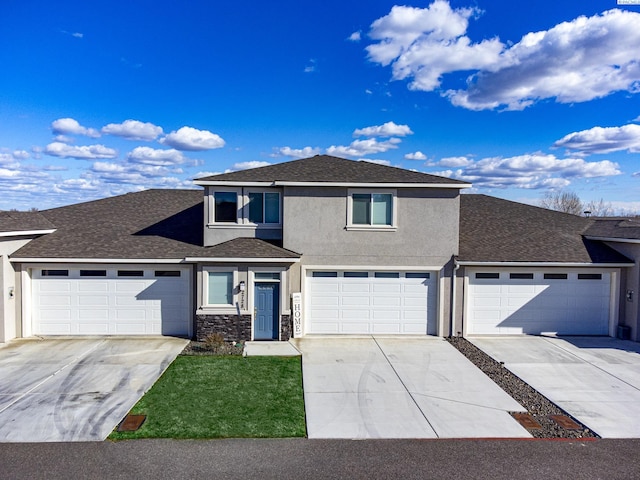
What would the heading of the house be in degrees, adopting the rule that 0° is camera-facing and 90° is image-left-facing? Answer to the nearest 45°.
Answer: approximately 0°
